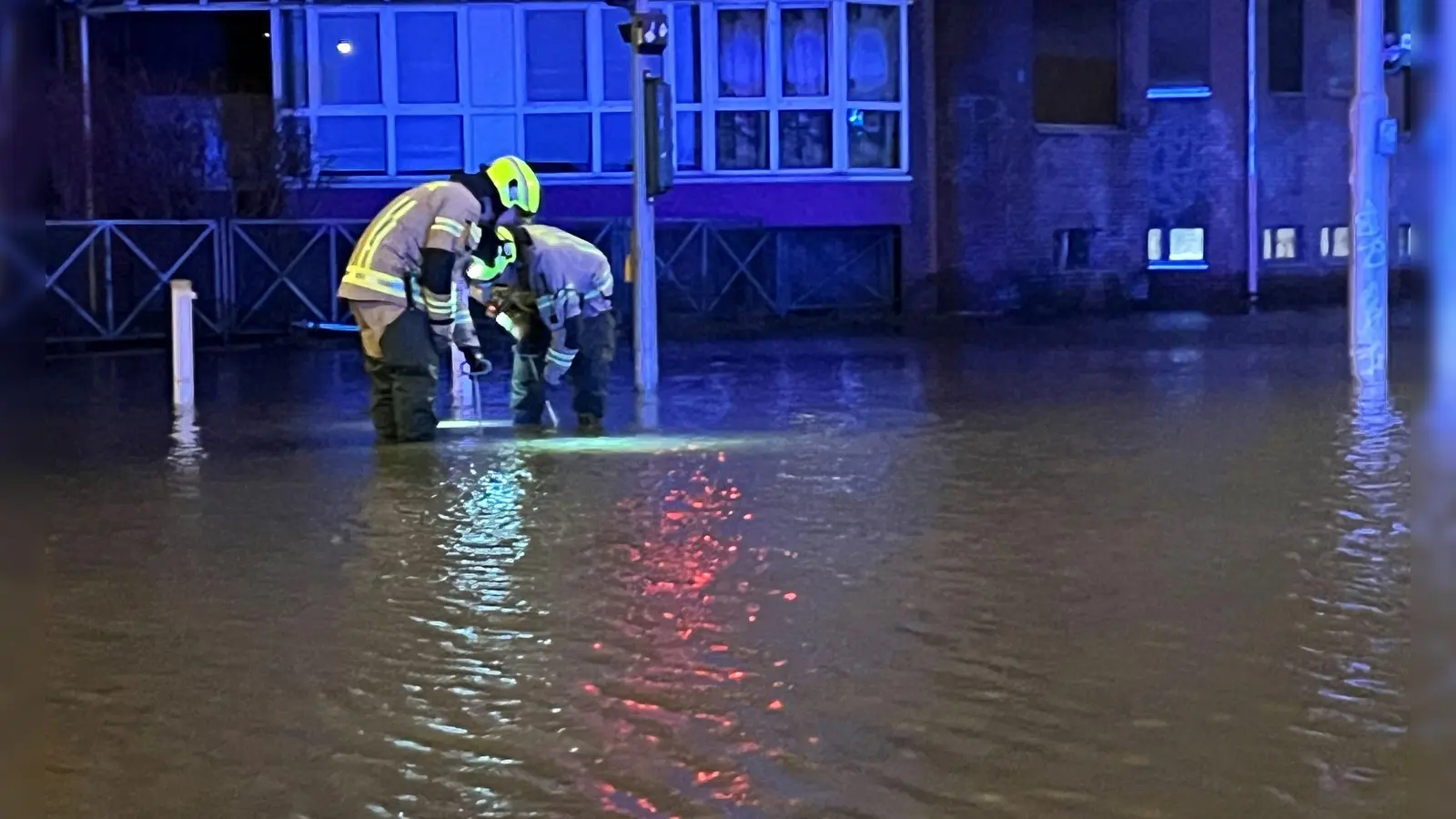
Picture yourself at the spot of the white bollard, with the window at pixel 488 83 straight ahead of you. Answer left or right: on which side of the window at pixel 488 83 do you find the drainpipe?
right

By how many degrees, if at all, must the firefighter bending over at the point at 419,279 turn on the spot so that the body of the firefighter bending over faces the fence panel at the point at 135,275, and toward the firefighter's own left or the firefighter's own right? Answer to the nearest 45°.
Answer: approximately 90° to the firefighter's own left

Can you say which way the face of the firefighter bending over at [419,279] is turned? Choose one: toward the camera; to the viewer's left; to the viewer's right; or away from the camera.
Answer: to the viewer's right

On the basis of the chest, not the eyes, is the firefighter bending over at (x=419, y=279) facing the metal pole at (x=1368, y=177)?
yes

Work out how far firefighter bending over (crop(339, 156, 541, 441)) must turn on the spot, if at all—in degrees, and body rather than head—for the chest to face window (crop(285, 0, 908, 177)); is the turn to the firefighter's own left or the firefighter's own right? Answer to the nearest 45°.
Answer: approximately 90° to the firefighter's own left

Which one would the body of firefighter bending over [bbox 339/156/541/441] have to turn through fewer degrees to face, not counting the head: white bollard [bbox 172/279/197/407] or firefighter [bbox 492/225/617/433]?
the firefighter
